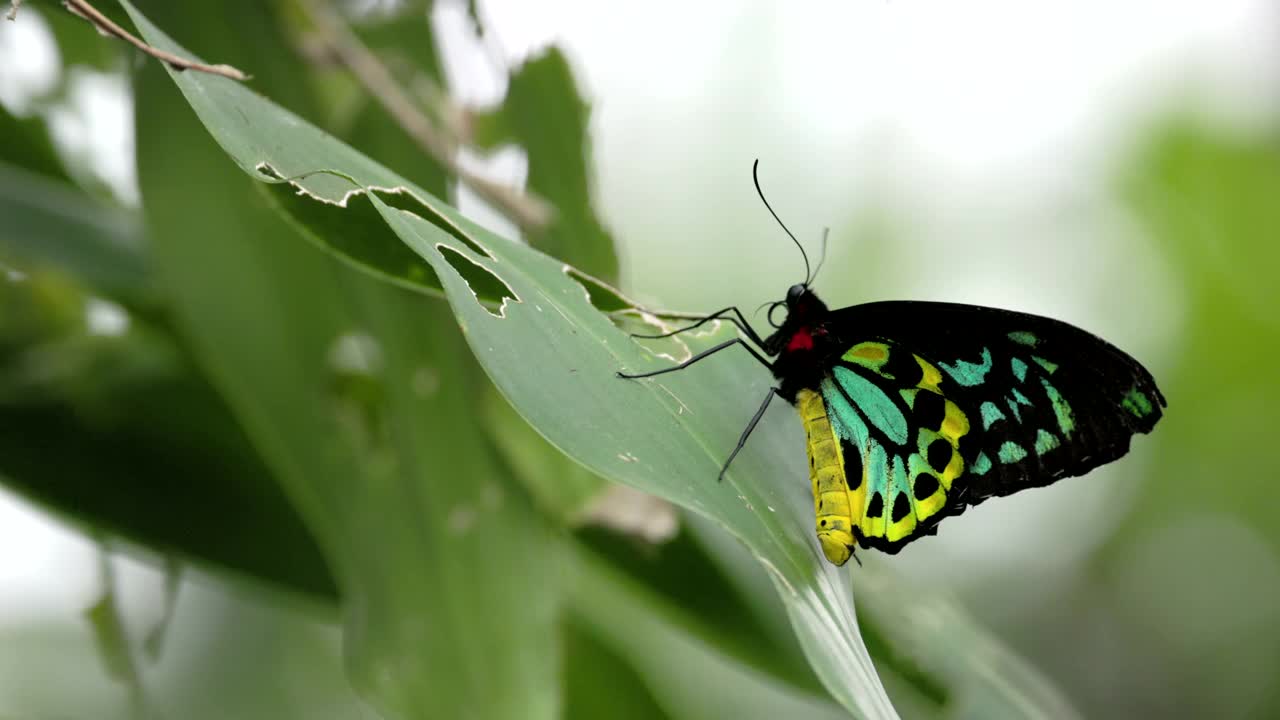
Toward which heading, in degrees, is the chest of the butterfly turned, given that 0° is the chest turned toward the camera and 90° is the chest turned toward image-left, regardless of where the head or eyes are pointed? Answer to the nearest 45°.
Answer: approximately 90°

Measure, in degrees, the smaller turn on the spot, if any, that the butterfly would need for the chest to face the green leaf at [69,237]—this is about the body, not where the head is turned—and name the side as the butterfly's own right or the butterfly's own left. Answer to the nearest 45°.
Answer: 0° — it already faces it

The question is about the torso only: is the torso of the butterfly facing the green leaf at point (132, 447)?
yes
